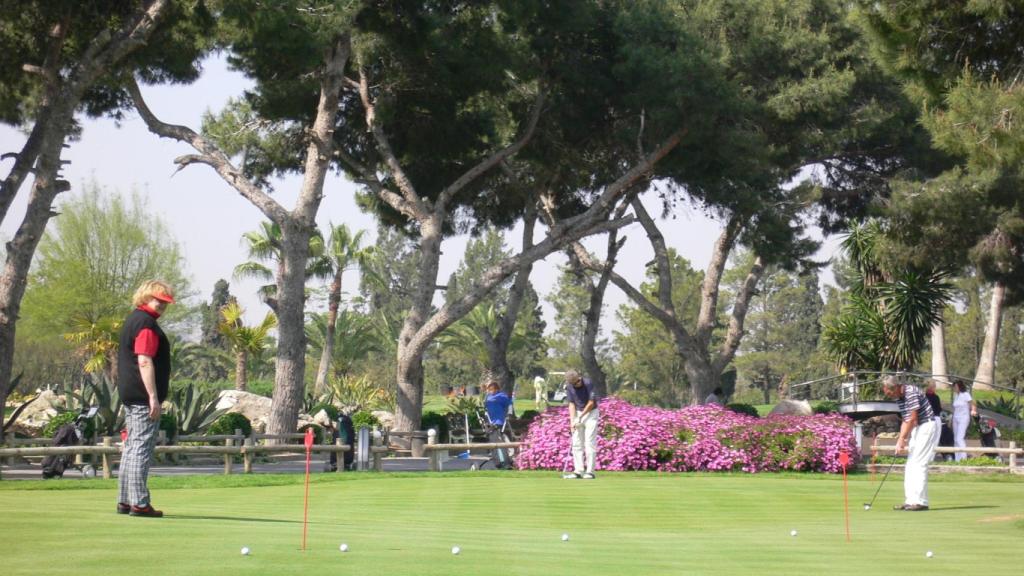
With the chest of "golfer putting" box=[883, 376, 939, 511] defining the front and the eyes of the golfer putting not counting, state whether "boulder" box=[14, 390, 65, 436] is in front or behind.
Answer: in front

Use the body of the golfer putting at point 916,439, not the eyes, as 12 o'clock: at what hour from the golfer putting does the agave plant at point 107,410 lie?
The agave plant is roughly at 1 o'clock from the golfer putting.

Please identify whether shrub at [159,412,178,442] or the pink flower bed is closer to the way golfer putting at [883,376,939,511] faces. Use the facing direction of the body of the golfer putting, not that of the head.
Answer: the shrub

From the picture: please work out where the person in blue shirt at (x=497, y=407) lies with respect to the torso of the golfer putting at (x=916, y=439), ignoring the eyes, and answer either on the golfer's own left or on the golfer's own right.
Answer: on the golfer's own right

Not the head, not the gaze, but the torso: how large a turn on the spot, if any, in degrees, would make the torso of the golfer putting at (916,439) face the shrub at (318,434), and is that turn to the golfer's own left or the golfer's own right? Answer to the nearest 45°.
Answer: approximately 45° to the golfer's own right

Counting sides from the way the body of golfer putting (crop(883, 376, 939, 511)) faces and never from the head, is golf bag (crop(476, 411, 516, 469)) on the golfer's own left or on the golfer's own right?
on the golfer's own right

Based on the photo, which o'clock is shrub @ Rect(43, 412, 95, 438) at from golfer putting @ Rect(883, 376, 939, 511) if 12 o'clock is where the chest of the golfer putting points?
The shrub is roughly at 1 o'clock from the golfer putting.

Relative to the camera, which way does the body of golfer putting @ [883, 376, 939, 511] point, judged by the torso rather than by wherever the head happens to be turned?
to the viewer's left

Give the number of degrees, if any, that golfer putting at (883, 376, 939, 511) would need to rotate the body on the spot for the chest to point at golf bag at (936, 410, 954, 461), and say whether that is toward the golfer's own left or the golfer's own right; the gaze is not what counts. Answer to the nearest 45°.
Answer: approximately 90° to the golfer's own right

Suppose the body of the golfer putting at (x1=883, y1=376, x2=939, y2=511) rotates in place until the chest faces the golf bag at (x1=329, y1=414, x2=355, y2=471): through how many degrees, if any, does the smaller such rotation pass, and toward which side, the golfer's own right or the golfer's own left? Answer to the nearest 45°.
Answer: approximately 45° to the golfer's own right

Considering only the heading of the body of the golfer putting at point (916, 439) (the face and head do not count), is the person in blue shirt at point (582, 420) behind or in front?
in front
